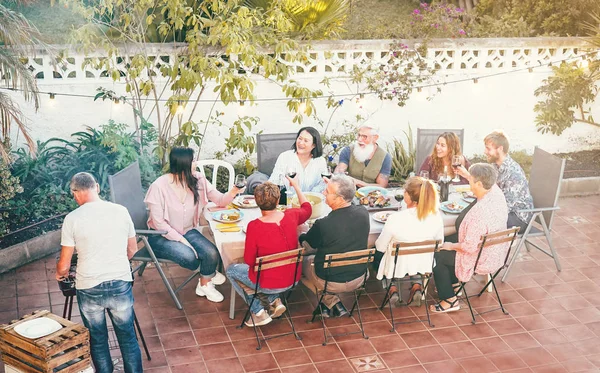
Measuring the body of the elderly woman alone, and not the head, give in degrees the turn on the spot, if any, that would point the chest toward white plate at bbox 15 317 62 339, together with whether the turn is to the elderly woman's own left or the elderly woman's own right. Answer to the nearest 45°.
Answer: approximately 45° to the elderly woman's own left

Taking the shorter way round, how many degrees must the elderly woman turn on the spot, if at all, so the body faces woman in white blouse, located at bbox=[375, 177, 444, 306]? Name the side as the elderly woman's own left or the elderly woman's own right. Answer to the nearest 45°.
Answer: approximately 45° to the elderly woman's own left

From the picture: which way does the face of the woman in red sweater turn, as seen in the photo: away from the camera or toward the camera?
away from the camera

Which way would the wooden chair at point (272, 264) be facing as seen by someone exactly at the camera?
facing away from the viewer and to the left of the viewer

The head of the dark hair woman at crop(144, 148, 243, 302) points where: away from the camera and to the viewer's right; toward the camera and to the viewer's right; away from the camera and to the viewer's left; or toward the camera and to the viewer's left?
away from the camera and to the viewer's right

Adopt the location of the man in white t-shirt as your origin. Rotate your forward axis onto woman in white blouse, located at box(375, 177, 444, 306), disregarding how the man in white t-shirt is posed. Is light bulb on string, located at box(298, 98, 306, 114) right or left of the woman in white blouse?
left

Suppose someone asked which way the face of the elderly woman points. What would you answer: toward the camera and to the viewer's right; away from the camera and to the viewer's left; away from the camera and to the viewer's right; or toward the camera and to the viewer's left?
away from the camera and to the viewer's left

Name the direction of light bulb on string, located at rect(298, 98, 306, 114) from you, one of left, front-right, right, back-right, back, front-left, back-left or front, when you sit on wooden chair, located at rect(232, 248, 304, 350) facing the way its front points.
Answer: front-right

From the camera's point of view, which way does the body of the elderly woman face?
to the viewer's left

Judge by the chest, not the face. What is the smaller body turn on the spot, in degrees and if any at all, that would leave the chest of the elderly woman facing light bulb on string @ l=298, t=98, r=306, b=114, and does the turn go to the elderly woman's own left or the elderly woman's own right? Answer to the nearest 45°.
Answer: approximately 45° to the elderly woman's own right

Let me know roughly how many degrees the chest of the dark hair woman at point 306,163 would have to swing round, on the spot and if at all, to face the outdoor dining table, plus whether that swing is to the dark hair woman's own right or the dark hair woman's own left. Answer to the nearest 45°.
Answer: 0° — they already face it
